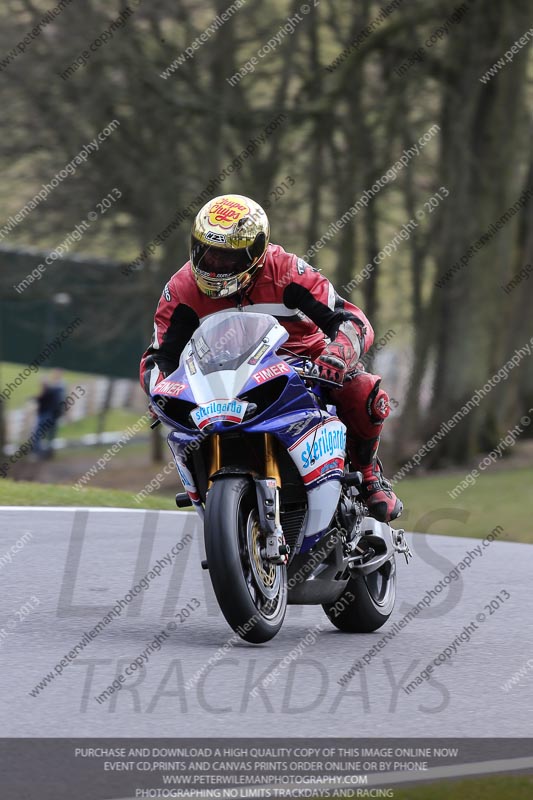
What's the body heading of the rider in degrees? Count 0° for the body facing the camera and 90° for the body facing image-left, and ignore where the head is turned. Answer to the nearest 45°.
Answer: approximately 45°

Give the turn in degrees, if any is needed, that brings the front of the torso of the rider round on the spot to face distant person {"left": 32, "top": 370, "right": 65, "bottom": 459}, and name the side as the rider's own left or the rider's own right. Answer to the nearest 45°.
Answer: approximately 135° to the rider's own right

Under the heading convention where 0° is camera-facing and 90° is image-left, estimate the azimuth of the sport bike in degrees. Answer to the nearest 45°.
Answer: approximately 45°

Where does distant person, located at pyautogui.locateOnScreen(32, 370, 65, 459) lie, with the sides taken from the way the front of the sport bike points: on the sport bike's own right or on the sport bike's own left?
on the sport bike's own right
